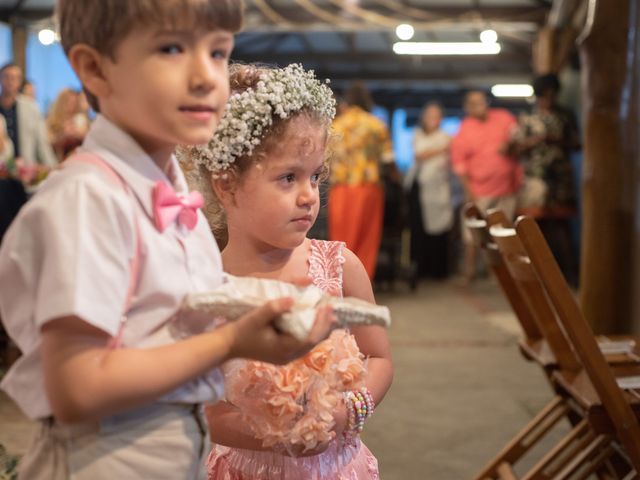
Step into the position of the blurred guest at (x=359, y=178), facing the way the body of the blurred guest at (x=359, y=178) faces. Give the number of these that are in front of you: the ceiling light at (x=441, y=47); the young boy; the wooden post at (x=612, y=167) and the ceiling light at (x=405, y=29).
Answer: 2

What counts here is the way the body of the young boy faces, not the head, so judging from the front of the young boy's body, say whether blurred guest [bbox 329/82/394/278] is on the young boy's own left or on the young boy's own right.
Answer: on the young boy's own left

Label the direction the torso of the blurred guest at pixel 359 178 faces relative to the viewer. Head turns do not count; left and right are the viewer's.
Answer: facing away from the viewer

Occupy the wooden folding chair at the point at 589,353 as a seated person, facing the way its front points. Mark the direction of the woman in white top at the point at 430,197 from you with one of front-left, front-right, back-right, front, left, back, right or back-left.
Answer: left

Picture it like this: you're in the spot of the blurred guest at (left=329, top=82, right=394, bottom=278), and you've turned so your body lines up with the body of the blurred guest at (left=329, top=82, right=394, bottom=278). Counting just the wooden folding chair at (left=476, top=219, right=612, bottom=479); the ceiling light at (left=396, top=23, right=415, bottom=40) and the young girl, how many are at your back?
2

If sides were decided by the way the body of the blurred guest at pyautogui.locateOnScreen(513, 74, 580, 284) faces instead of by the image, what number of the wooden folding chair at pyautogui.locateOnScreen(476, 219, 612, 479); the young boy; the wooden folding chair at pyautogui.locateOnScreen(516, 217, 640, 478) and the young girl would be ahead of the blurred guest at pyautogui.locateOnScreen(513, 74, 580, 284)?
4

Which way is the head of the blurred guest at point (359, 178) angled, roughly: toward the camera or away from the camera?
away from the camera
